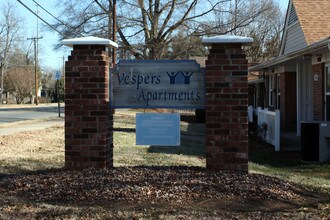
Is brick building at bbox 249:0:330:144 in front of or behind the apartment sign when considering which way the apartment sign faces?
behind

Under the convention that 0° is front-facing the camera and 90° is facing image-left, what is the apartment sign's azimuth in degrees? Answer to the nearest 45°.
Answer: approximately 0°
